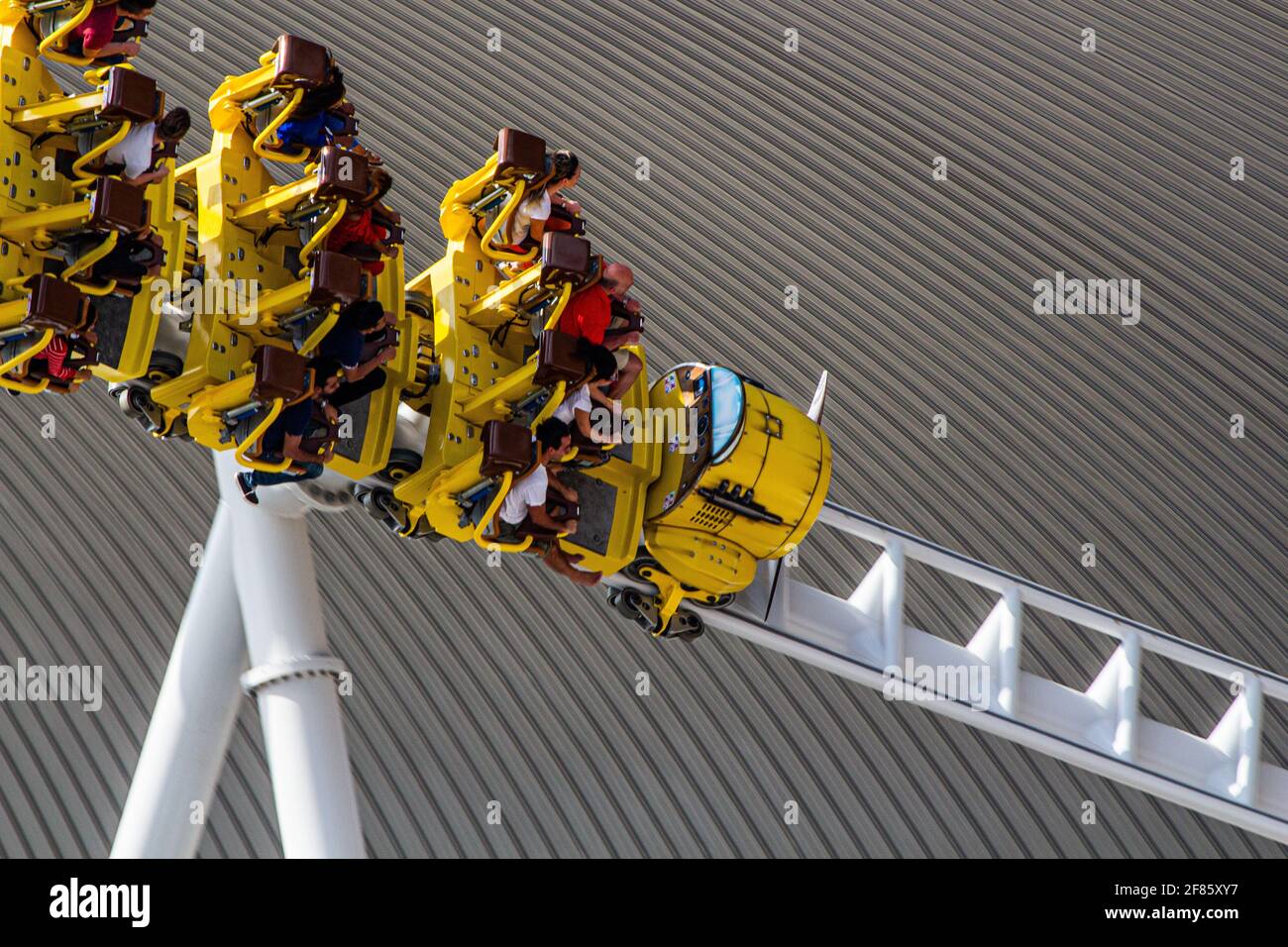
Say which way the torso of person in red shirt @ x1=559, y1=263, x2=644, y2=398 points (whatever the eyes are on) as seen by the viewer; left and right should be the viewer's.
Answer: facing to the right of the viewer

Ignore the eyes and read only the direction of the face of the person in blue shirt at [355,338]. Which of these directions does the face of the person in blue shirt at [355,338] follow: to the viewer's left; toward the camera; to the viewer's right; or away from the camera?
to the viewer's right

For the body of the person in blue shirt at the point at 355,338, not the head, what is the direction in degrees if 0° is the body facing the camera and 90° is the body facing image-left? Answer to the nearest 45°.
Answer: approximately 270°

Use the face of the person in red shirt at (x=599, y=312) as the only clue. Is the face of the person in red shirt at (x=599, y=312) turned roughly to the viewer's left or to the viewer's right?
to the viewer's right

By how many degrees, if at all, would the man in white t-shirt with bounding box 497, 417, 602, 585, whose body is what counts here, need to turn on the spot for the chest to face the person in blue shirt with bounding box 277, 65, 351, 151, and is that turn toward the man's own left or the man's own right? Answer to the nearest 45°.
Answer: approximately 135° to the man's own right

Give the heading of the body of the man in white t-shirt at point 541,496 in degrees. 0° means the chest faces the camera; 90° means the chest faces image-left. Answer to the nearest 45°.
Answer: approximately 270°

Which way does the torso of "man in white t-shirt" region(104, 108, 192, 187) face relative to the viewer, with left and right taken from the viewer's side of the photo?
facing to the right of the viewer

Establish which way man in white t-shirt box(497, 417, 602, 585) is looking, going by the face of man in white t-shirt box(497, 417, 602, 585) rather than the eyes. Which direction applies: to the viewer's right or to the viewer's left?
to the viewer's right

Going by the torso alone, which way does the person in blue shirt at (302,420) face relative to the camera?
to the viewer's right

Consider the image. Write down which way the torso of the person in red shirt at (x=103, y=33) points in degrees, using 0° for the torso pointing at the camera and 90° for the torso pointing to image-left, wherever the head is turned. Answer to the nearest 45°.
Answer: approximately 270°
